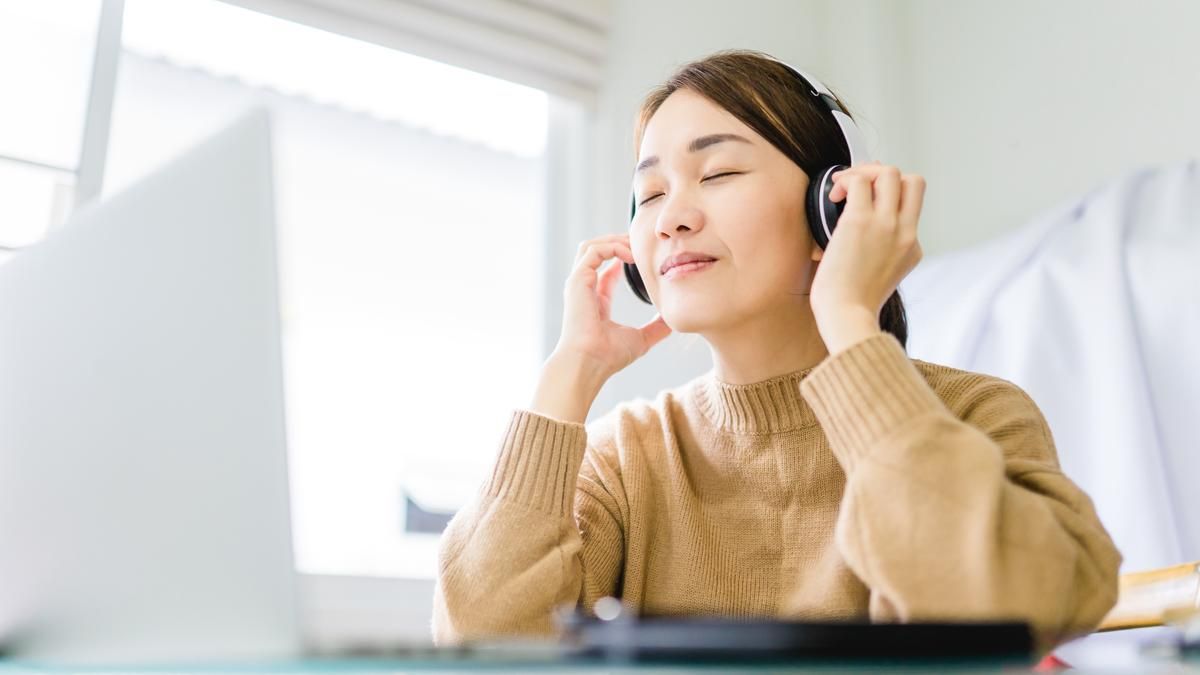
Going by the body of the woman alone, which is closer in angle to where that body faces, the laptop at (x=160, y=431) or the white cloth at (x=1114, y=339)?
the laptop

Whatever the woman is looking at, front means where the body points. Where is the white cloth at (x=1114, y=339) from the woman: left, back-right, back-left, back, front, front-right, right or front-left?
back

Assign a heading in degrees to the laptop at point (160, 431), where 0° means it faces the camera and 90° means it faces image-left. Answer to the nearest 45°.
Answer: approximately 225°

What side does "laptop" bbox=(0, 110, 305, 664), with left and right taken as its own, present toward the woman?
front

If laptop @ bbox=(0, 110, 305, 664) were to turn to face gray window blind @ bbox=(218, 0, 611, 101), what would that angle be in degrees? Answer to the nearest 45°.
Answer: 0° — it already faces it

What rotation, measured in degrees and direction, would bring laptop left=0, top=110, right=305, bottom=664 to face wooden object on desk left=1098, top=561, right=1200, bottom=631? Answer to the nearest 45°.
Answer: approximately 45° to its right

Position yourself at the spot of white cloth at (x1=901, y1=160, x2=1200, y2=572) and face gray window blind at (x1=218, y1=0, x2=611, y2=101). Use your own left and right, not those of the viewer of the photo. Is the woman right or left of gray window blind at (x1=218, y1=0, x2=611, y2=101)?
left

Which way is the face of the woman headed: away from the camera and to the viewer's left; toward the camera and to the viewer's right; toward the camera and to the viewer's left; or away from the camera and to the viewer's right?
toward the camera and to the viewer's left

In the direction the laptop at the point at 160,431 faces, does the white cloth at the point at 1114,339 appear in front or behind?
in front
